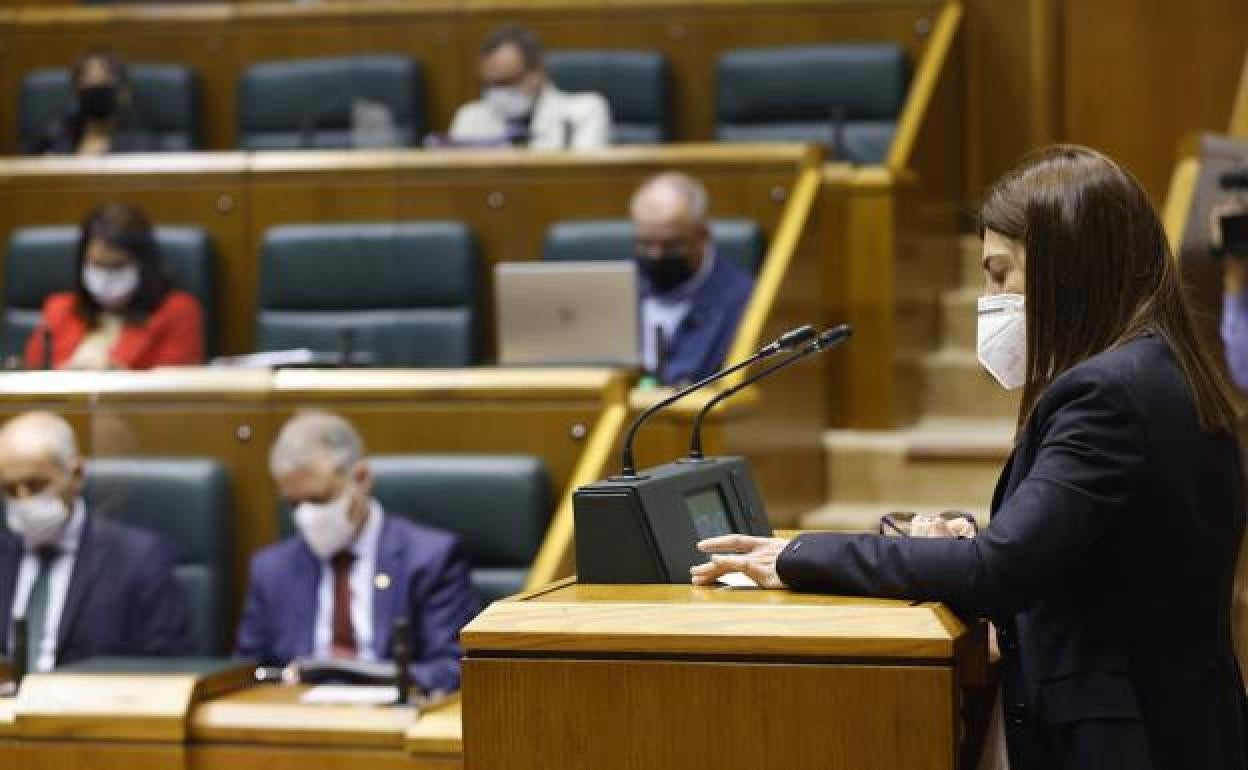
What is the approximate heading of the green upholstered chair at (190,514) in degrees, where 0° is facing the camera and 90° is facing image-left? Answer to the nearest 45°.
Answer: approximately 0°

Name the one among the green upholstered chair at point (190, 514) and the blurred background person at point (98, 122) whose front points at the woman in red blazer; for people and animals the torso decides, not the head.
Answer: the blurred background person

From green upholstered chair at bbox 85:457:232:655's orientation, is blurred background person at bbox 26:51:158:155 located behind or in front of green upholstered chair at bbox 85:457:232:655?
behind

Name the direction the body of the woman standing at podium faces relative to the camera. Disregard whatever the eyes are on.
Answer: to the viewer's left

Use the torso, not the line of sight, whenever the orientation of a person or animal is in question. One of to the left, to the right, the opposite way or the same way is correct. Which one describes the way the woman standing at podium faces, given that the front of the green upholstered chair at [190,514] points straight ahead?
to the right

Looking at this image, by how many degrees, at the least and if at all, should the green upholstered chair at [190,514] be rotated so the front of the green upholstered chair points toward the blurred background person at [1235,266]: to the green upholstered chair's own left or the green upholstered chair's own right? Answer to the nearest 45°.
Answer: approximately 90° to the green upholstered chair's own left

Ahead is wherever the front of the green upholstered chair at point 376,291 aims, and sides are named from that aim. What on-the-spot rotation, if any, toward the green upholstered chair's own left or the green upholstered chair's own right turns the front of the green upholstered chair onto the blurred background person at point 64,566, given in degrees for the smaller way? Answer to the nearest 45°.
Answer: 0° — it already faces them

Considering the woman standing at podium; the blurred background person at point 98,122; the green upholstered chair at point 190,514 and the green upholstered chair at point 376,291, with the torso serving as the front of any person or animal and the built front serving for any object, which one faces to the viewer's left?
the woman standing at podium

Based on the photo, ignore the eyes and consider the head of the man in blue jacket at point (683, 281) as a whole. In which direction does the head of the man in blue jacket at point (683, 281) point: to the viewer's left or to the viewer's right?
to the viewer's left

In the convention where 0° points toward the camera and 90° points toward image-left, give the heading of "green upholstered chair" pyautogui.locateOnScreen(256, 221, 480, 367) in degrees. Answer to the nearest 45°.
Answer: approximately 0°

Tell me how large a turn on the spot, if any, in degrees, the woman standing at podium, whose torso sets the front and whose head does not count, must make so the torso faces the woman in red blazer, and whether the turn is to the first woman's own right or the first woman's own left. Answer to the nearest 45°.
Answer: approximately 45° to the first woman's own right
